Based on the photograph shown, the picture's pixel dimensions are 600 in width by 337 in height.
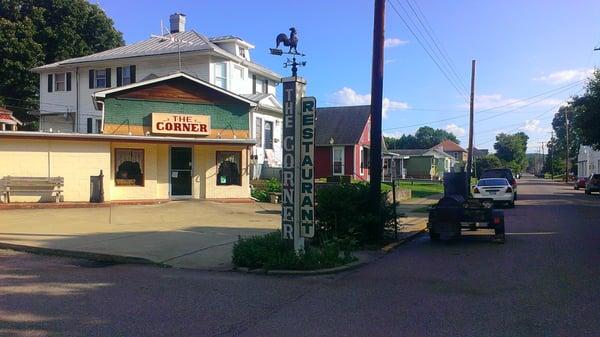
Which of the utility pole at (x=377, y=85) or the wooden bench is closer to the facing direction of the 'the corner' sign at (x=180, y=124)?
the utility pole

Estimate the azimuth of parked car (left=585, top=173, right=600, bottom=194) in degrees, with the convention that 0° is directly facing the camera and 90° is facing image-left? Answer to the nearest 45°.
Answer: approximately 180°

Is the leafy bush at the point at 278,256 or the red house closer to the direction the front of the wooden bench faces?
the leafy bush

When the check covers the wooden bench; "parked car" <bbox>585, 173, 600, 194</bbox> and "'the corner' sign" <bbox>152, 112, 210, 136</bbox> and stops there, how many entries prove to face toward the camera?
2

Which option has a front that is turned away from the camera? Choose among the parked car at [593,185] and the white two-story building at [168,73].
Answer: the parked car

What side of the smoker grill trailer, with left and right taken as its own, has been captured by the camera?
back

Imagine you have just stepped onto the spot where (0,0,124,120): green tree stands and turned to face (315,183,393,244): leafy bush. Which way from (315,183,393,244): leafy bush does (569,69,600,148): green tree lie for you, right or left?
left
